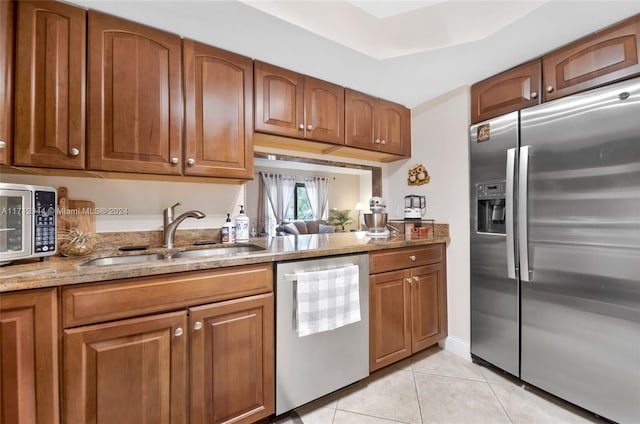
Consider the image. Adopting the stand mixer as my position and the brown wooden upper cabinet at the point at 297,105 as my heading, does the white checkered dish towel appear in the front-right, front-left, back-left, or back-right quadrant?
front-left

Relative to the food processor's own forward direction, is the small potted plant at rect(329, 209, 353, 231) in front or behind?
behind

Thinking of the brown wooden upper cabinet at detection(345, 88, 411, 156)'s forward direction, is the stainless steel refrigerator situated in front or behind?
in front

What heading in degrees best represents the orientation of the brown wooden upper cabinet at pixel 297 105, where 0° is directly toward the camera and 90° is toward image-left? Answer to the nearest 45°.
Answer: approximately 315°

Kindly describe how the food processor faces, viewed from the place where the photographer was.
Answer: facing the viewer

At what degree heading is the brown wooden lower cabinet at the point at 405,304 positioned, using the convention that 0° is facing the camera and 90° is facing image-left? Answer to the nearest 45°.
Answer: approximately 315°

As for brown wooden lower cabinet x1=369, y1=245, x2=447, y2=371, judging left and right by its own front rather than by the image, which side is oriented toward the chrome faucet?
right

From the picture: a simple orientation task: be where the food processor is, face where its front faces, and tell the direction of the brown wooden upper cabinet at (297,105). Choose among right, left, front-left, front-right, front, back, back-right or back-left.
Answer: front-right

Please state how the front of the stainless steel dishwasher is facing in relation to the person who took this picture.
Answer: facing the viewer and to the right of the viewer

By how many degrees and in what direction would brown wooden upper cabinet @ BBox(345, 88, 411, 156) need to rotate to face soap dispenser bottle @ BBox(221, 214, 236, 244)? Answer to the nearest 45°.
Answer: approximately 90° to its right

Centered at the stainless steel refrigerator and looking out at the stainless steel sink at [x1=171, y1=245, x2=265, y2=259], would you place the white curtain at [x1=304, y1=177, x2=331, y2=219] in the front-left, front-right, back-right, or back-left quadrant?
front-right

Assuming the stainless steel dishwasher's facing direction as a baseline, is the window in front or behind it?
behind
